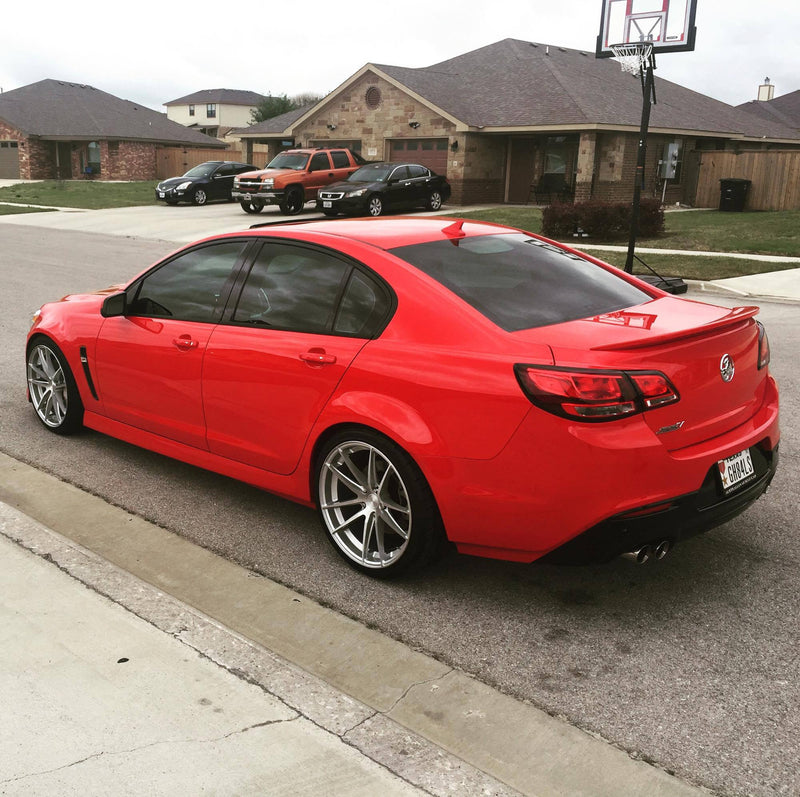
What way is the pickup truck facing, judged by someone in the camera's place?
facing the viewer and to the left of the viewer

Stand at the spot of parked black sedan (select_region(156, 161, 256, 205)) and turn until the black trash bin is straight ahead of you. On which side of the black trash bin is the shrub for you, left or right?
right

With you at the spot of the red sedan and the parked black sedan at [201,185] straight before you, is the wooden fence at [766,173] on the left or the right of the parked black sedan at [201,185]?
right

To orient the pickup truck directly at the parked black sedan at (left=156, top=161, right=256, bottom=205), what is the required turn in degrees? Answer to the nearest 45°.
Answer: approximately 90° to its right

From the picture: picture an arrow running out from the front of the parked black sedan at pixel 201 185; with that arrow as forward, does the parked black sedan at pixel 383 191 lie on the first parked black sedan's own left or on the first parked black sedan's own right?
on the first parked black sedan's own left

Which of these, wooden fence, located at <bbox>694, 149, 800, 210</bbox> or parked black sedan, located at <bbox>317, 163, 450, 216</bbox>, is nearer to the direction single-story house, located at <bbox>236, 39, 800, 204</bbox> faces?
the parked black sedan

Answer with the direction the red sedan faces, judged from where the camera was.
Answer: facing away from the viewer and to the left of the viewer

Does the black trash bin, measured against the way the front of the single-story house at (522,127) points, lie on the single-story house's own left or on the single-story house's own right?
on the single-story house's own left

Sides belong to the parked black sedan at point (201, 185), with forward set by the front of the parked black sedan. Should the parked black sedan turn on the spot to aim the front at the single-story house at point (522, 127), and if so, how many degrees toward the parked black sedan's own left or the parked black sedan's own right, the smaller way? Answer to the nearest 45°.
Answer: approximately 135° to the parked black sedan's own left

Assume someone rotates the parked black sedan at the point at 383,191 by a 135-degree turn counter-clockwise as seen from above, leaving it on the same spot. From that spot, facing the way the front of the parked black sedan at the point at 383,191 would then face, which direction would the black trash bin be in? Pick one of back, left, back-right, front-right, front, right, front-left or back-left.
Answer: front

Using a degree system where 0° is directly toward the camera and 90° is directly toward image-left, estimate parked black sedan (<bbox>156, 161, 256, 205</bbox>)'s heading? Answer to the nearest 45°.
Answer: approximately 45°

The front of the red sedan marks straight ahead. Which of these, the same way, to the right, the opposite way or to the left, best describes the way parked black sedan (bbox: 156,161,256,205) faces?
to the left

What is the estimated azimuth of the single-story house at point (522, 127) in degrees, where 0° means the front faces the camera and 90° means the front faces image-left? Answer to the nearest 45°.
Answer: approximately 45°

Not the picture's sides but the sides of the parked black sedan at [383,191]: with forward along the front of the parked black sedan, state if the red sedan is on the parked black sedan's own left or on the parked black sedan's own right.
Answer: on the parked black sedan's own left

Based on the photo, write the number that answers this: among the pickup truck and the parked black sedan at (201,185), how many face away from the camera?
0
